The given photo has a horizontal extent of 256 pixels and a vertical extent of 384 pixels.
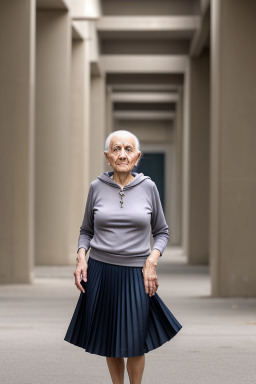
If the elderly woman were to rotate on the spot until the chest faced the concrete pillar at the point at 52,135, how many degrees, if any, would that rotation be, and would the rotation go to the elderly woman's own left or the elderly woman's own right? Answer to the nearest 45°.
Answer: approximately 180°

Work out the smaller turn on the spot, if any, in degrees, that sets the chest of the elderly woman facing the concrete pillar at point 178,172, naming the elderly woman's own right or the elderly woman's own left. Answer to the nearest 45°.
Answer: approximately 180°

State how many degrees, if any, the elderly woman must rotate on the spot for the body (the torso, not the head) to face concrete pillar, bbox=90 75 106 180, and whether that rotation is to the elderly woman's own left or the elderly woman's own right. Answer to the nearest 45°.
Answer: approximately 180°

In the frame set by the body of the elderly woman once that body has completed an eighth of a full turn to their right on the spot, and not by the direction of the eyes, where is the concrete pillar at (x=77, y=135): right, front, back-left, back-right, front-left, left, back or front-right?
back-right

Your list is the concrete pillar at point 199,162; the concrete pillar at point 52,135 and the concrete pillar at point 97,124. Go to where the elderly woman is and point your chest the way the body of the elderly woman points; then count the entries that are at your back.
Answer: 3

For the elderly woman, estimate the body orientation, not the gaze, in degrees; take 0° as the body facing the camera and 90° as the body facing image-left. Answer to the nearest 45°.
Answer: approximately 0°

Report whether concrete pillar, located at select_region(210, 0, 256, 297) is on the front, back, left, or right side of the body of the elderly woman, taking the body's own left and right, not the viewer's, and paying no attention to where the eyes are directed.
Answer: back

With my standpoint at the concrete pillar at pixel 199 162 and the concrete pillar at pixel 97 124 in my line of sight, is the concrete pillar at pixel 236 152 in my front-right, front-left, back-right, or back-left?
back-left

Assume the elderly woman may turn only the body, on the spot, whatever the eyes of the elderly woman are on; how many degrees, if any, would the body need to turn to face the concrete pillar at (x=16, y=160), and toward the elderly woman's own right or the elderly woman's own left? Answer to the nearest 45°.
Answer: approximately 180°
